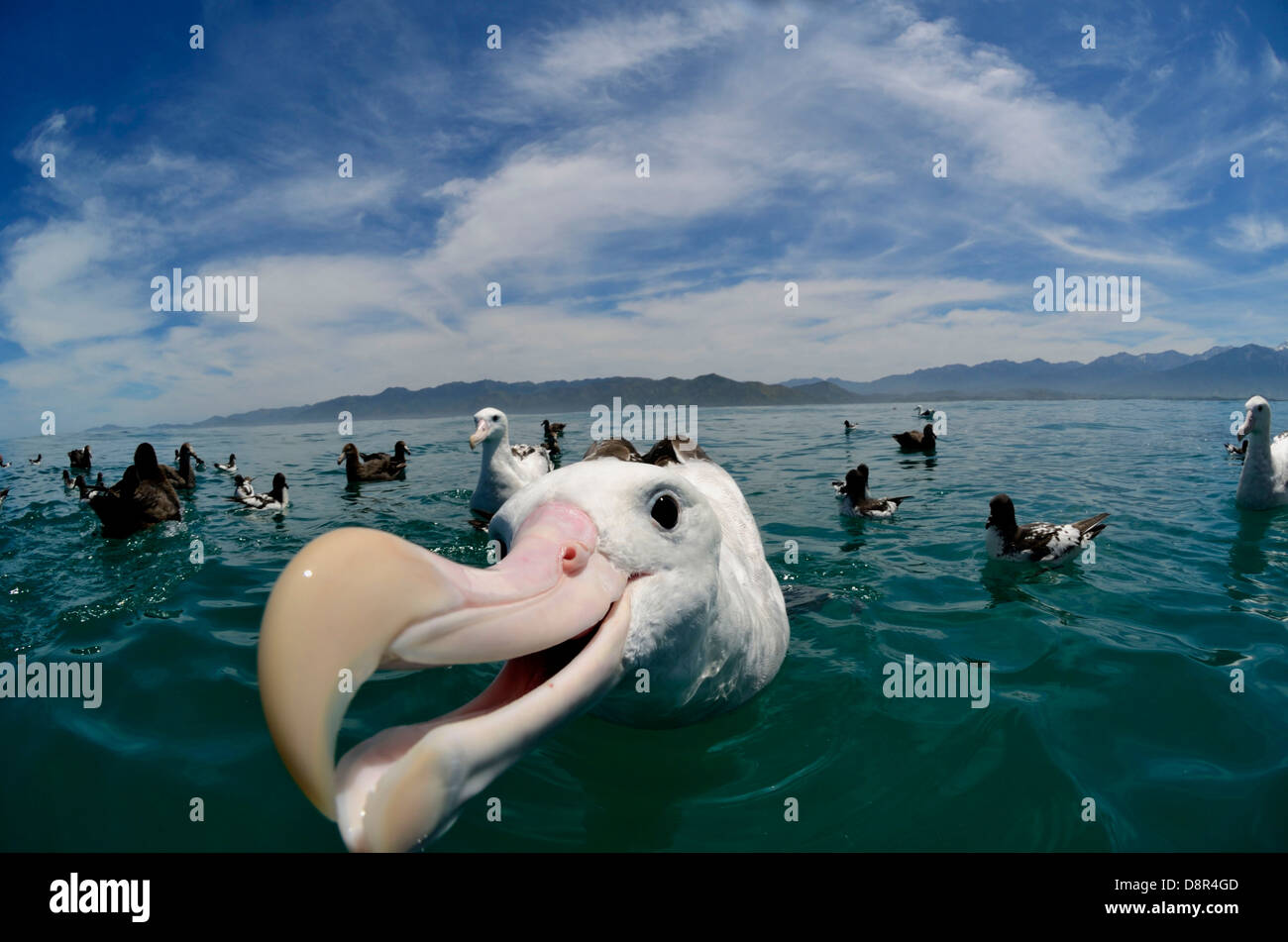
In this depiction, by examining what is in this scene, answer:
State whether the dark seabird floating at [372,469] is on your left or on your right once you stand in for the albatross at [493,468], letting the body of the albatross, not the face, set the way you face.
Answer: on your right

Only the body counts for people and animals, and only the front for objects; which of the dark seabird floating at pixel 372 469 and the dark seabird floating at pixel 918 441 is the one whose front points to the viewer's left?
the dark seabird floating at pixel 372 469

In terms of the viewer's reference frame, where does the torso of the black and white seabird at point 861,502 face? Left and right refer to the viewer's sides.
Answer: facing to the left of the viewer

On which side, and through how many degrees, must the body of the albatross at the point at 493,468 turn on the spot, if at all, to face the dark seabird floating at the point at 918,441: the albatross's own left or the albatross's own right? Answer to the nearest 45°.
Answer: approximately 180°

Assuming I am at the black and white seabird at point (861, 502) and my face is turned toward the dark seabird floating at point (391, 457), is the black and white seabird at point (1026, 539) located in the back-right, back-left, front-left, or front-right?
back-left

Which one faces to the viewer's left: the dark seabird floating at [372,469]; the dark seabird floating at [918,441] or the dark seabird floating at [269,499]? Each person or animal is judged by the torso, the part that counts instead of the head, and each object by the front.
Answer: the dark seabird floating at [372,469]

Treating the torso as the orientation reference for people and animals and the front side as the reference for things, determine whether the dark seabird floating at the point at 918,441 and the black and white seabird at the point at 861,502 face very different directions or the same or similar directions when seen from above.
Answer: very different directions

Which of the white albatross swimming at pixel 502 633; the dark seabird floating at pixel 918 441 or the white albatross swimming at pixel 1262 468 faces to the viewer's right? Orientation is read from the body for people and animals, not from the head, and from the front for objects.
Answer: the dark seabird floating

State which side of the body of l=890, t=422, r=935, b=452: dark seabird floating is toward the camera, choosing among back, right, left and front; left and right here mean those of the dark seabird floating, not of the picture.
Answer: right
